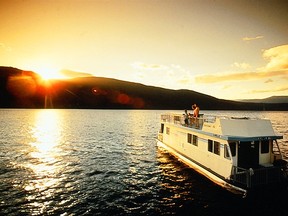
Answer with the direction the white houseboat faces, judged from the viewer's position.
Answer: facing the viewer and to the right of the viewer

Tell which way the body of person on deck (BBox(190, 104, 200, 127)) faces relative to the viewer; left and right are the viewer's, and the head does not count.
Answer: facing to the left of the viewer

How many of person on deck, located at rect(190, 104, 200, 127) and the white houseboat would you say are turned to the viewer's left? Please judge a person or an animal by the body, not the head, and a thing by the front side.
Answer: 1

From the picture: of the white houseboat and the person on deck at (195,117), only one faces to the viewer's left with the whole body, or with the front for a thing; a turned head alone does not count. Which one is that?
the person on deck
